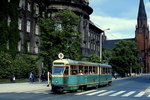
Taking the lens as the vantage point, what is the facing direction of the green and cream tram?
facing the viewer and to the left of the viewer

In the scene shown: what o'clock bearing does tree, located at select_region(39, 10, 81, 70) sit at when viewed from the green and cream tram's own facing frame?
The tree is roughly at 4 o'clock from the green and cream tram.
